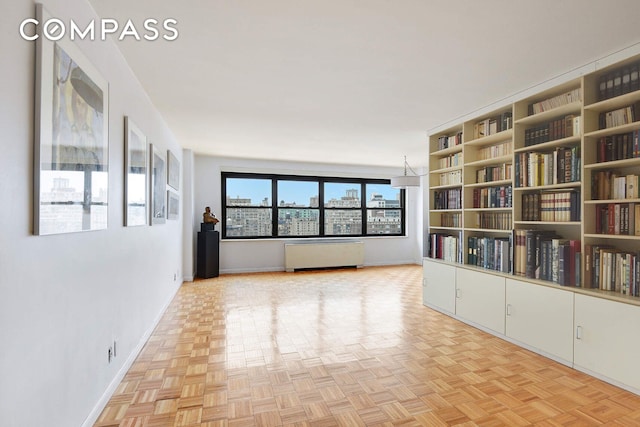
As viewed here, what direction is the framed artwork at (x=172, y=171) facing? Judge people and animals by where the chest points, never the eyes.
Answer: to the viewer's right

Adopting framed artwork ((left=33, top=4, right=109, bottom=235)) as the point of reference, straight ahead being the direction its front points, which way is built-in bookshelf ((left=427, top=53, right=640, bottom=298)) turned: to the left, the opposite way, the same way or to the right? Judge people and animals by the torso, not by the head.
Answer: the opposite way

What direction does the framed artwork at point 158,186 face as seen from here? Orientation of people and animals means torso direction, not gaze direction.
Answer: to the viewer's right

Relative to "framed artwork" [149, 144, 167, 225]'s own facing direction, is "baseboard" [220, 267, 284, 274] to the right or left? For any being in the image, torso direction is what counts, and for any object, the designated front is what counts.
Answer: on its left

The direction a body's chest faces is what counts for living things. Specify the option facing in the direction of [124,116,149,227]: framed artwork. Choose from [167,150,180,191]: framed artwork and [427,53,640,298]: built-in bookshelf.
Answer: the built-in bookshelf

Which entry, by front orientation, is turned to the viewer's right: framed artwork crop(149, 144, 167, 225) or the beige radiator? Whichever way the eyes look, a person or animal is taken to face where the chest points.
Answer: the framed artwork

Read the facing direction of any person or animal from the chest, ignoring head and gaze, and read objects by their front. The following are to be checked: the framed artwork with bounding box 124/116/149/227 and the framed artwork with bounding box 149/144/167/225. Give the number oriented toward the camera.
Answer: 0

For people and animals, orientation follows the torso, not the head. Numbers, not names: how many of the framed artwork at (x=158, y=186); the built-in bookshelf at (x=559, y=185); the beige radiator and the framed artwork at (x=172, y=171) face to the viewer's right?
2

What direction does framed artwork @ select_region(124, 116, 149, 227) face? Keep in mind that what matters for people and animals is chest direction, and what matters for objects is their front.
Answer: to the viewer's right

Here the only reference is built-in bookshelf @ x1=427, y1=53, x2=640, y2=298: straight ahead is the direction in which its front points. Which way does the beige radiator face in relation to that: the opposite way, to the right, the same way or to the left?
to the left

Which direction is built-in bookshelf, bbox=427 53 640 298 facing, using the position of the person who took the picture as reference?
facing the viewer and to the left of the viewer

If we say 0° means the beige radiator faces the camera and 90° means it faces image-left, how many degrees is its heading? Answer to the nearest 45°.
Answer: approximately 0°

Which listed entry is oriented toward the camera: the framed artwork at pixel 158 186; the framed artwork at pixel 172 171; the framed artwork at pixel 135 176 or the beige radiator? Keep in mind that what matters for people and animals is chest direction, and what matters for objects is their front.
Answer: the beige radiator

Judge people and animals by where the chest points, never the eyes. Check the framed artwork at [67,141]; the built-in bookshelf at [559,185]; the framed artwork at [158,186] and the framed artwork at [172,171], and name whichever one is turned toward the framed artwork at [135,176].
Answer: the built-in bookshelf

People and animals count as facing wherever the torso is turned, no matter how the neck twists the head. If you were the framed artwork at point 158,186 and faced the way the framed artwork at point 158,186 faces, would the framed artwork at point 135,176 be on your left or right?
on your right

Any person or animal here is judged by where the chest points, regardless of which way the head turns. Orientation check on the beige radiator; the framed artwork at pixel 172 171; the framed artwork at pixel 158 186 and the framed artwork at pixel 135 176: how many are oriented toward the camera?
1
